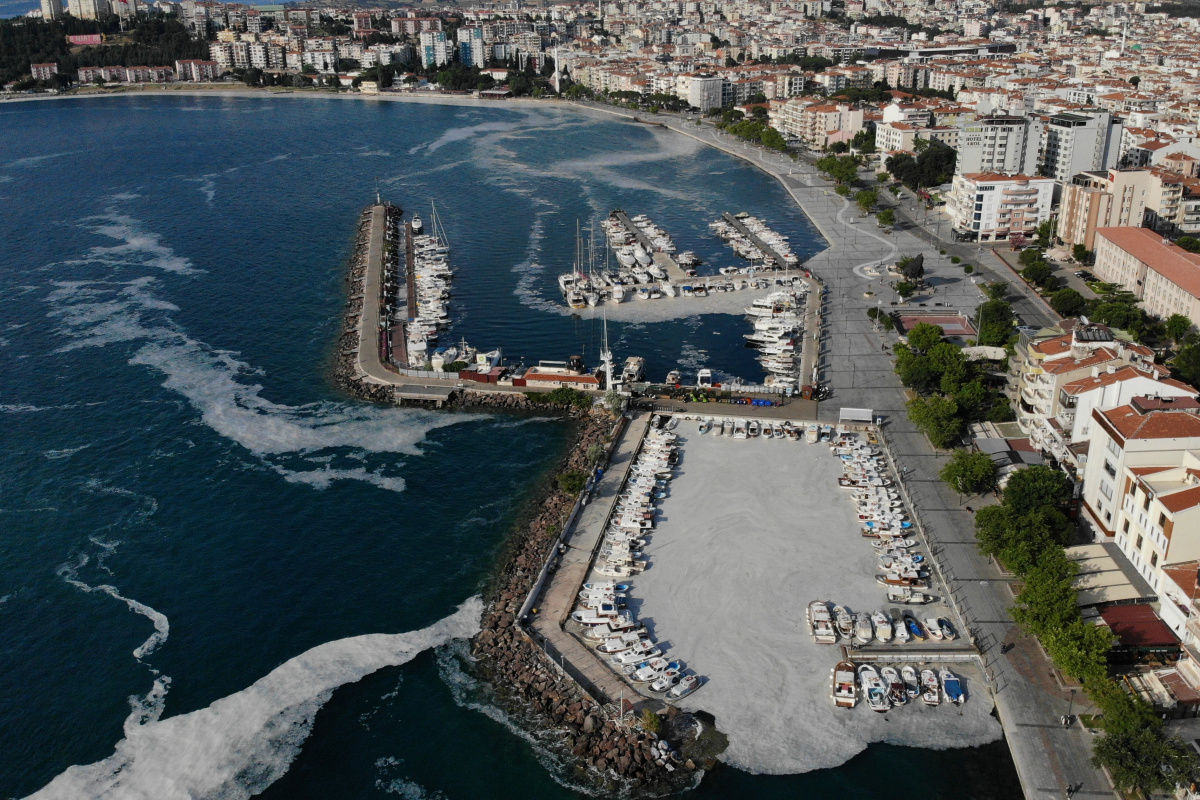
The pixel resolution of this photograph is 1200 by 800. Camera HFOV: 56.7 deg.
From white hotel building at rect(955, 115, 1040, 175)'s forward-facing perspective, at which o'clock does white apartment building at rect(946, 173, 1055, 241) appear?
white apartment building at rect(946, 173, 1055, 241) is roughly at 12 o'clock from white hotel building at rect(955, 115, 1040, 175).

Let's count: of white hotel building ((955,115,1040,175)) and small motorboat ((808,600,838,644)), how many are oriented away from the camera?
1

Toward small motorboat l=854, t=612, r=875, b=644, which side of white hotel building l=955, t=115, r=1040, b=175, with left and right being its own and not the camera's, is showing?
front

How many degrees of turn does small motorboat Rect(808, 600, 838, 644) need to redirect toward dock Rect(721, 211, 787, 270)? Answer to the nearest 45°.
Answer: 0° — it already faces it

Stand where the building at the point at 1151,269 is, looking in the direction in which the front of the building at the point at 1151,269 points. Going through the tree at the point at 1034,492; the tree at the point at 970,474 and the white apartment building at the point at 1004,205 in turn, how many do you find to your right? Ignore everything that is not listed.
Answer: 1

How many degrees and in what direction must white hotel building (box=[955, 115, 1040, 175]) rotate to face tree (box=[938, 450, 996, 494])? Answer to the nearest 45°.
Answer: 0° — it already faces it

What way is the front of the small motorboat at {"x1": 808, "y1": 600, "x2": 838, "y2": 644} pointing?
away from the camera

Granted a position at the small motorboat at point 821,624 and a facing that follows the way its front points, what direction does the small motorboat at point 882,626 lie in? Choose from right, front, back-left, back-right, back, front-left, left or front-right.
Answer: right

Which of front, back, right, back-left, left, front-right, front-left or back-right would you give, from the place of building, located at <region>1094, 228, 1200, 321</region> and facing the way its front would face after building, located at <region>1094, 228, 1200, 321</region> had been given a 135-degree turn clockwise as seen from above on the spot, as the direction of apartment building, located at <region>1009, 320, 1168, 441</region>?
back

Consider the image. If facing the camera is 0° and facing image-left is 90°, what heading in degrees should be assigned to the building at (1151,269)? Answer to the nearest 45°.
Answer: approximately 45°

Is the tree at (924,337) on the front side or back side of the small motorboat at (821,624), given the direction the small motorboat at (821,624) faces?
on the front side

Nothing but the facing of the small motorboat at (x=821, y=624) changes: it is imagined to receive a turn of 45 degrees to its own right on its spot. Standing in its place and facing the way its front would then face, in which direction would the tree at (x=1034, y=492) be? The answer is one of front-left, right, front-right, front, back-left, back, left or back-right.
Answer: front

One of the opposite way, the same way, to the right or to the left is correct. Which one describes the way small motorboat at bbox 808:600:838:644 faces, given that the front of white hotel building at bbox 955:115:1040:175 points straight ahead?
the opposite way

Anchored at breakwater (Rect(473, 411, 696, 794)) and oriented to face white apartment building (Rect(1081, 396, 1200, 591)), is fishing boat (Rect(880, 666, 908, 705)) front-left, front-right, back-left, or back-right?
front-right

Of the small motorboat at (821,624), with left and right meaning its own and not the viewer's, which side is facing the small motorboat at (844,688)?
back

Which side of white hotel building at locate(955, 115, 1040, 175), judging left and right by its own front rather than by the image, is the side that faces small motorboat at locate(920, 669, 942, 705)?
front

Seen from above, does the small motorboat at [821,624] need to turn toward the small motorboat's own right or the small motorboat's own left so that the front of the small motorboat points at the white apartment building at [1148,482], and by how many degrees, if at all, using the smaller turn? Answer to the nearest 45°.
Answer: approximately 45° to the small motorboat's own right

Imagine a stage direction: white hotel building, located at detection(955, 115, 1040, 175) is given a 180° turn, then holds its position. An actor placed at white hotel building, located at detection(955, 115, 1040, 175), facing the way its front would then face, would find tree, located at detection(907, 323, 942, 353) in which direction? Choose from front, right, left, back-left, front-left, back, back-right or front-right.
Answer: back

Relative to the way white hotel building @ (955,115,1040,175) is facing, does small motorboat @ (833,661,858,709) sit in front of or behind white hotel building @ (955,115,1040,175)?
in front

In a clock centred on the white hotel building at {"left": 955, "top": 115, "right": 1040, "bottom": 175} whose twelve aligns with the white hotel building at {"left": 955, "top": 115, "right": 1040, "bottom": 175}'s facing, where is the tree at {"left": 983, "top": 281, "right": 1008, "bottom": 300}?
The tree is roughly at 12 o'clock from the white hotel building.

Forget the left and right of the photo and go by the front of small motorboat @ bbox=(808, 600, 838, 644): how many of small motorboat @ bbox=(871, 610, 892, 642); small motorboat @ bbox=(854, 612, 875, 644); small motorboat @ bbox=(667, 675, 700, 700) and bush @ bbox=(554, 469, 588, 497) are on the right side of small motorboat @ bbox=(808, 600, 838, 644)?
2

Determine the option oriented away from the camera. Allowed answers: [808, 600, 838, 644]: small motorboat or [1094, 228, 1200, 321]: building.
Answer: the small motorboat

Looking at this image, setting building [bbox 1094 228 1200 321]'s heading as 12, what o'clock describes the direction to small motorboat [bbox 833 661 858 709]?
The small motorboat is roughly at 11 o'clock from the building.
